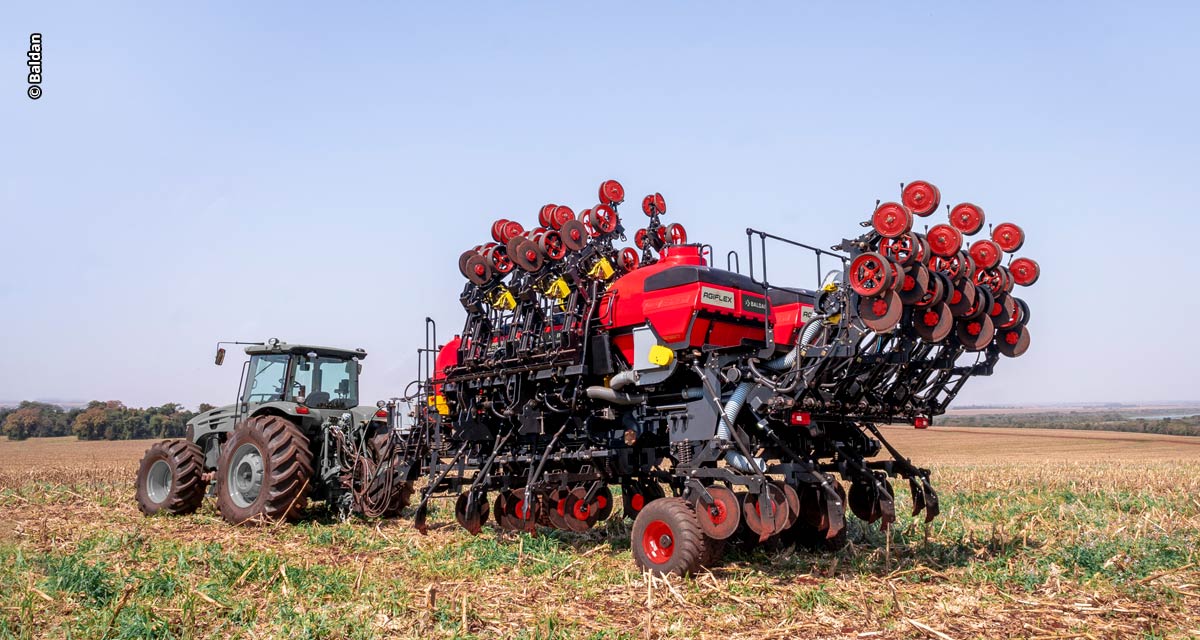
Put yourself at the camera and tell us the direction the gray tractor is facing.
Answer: facing away from the viewer and to the left of the viewer
